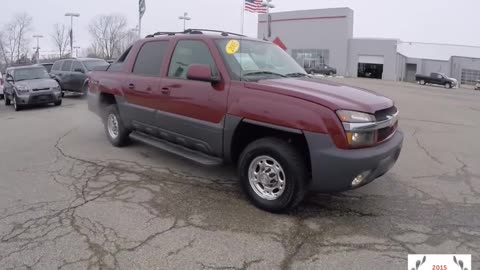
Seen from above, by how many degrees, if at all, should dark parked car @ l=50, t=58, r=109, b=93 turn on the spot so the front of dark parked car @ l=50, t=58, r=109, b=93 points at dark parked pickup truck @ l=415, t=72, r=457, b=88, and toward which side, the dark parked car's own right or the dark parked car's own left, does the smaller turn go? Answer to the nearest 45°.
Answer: approximately 90° to the dark parked car's own left

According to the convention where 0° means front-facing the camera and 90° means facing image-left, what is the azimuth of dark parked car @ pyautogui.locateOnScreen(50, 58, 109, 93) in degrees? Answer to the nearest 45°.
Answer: approximately 315°

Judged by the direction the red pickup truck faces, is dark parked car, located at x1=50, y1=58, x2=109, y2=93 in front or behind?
behind

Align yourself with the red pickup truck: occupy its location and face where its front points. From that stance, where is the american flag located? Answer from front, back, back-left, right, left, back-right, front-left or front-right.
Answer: back-left

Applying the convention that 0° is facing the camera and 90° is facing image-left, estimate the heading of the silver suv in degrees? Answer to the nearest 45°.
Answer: approximately 315°

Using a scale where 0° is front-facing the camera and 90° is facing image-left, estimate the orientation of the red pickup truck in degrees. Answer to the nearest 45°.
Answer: approximately 315°

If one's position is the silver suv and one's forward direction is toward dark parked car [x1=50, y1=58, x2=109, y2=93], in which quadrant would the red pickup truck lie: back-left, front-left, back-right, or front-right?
back-right
